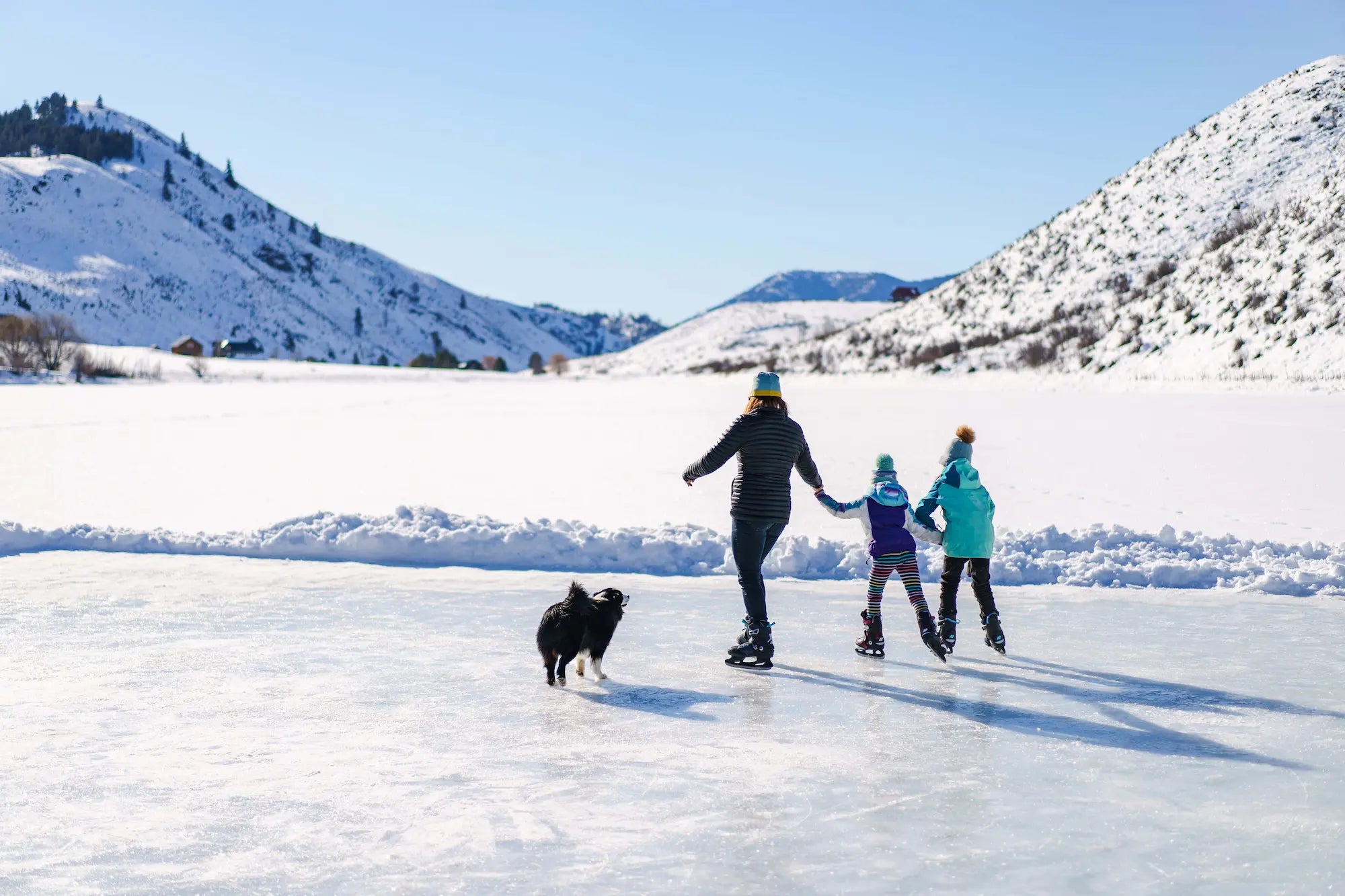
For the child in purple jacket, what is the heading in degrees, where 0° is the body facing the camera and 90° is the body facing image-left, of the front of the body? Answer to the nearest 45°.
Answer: approximately 180°

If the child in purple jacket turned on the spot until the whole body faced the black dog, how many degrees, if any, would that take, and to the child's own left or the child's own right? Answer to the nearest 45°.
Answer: approximately 135° to the child's own left

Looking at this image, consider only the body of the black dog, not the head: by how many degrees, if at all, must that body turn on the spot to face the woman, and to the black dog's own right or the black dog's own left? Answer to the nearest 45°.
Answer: approximately 45° to the black dog's own right

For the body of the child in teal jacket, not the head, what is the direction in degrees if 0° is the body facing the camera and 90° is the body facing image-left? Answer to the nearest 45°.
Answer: approximately 180°

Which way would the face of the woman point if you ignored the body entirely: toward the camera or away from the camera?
away from the camera

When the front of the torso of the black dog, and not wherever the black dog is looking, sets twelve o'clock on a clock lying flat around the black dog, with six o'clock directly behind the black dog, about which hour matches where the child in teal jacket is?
The child in teal jacket is roughly at 1 o'clock from the black dog.

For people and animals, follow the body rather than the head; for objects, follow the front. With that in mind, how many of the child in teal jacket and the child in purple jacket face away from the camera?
2

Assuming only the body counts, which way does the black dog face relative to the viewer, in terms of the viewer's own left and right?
facing away from the viewer and to the right of the viewer

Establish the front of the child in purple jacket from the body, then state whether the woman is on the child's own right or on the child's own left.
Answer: on the child's own left
